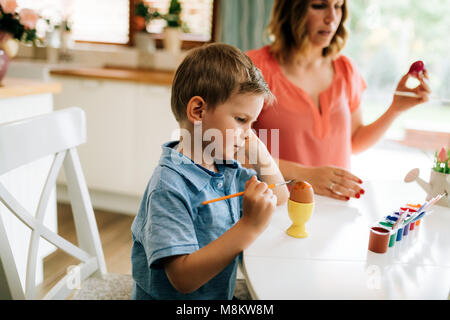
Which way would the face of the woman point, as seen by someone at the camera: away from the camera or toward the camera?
toward the camera

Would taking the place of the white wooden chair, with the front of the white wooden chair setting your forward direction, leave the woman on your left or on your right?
on your left

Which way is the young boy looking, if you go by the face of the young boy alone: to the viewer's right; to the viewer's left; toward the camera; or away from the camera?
to the viewer's right

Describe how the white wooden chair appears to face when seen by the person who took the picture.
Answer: facing the viewer and to the right of the viewer

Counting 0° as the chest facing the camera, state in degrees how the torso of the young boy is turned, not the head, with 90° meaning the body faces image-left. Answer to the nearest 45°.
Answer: approximately 315°

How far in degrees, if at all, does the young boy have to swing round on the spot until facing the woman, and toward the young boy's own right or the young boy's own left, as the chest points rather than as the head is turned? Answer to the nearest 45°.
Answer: approximately 90° to the young boy's own left

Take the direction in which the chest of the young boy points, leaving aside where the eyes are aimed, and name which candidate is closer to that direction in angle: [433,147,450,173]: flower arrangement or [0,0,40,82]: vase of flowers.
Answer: the flower arrangement

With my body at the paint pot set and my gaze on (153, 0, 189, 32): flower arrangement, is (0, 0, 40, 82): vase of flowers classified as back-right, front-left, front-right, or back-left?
front-left

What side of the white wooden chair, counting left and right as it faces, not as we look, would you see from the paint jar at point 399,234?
front

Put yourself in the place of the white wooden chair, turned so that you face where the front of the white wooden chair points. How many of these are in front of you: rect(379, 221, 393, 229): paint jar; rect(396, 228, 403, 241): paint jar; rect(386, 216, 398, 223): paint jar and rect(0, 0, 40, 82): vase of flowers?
3

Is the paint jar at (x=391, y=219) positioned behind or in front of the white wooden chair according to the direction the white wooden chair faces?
in front

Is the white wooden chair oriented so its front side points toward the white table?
yes

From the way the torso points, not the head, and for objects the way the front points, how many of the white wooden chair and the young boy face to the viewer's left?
0

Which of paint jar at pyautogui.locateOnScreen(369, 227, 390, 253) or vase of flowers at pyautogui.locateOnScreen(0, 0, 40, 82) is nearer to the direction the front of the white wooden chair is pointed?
the paint jar

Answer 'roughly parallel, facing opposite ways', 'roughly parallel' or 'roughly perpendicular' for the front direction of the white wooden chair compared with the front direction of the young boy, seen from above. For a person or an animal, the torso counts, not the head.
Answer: roughly parallel
